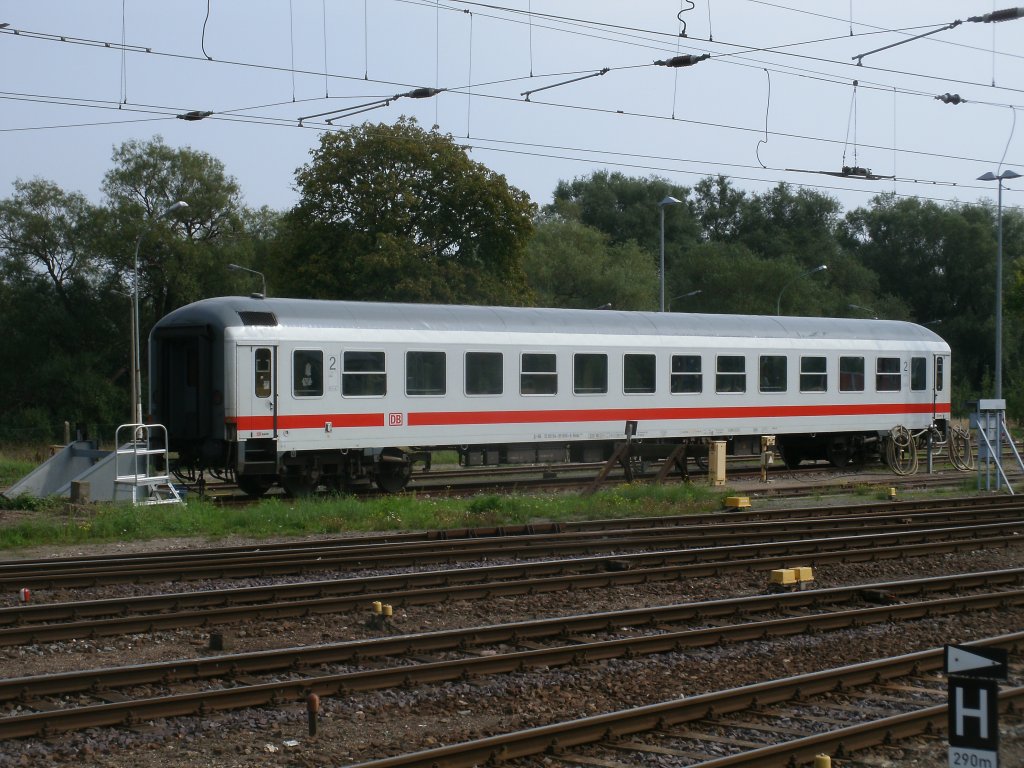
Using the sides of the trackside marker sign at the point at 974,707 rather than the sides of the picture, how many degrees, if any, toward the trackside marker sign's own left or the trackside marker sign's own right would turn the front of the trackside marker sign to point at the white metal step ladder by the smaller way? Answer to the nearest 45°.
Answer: approximately 135° to the trackside marker sign's own right

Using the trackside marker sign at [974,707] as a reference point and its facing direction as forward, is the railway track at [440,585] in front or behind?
behind

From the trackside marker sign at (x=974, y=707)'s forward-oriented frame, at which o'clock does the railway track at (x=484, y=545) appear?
The railway track is roughly at 5 o'clock from the trackside marker sign.

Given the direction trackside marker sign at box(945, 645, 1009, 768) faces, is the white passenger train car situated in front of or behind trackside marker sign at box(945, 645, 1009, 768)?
behind

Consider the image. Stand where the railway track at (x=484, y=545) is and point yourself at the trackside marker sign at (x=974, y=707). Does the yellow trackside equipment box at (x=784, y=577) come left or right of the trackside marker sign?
left

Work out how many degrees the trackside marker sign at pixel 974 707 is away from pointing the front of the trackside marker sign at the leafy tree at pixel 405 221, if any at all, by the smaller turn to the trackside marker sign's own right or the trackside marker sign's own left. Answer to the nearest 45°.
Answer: approximately 135° to the trackside marker sign's own right

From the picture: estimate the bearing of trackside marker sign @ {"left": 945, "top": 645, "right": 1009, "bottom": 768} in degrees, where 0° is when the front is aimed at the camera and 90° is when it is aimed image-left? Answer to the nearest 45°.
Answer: approximately 0°
